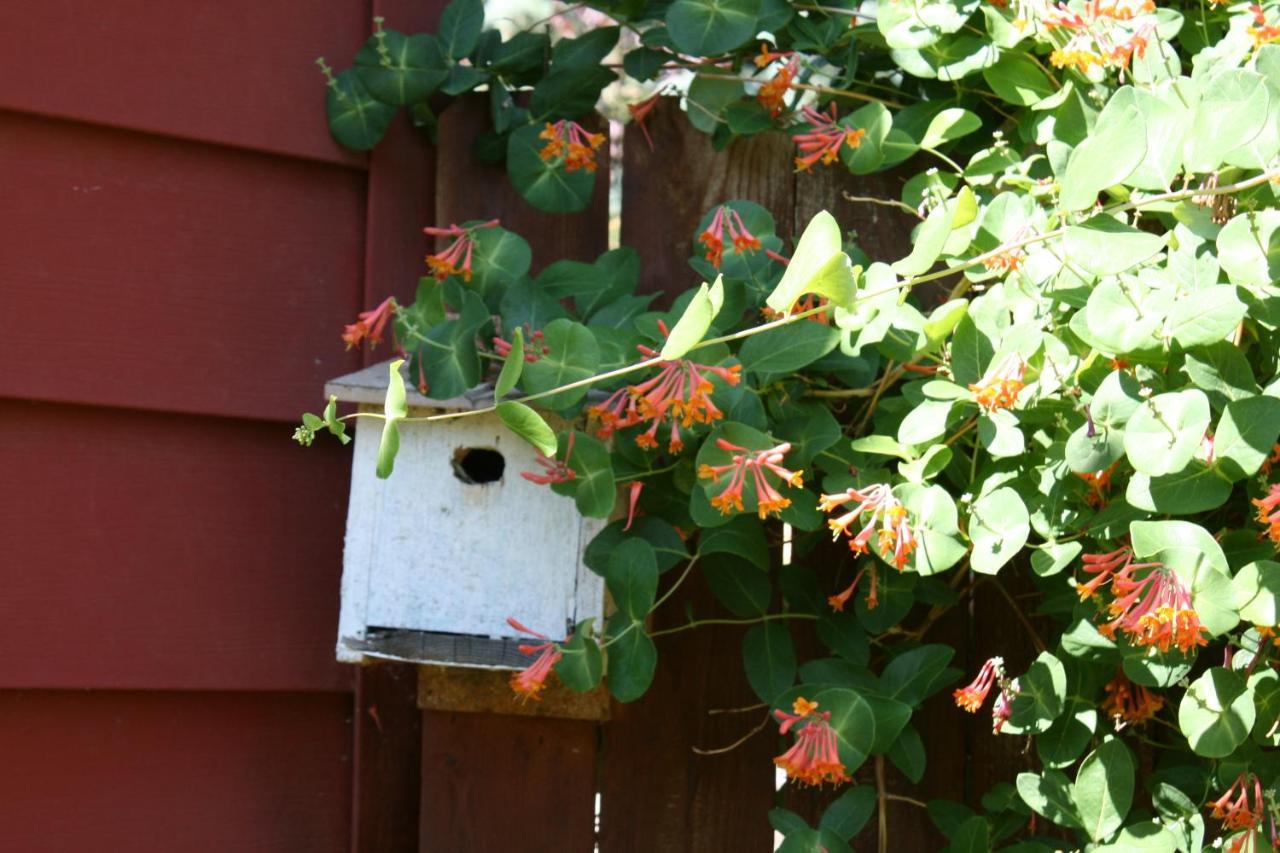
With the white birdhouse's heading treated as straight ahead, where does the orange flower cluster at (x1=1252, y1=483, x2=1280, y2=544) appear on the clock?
The orange flower cluster is roughly at 10 o'clock from the white birdhouse.

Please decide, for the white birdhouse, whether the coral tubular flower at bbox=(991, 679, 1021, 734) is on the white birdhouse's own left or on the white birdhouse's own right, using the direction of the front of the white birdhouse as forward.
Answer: on the white birdhouse's own left

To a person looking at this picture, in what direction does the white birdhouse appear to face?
facing the viewer

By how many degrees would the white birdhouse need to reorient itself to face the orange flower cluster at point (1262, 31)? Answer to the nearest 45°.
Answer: approximately 45° to its left

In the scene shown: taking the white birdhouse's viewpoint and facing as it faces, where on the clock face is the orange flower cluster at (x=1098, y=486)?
The orange flower cluster is roughly at 10 o'clock from the white birdhouse.
